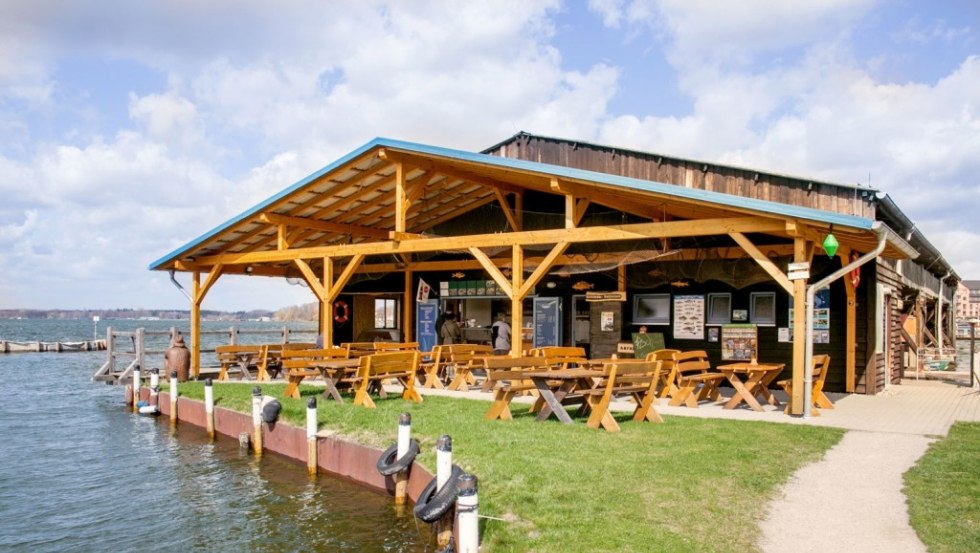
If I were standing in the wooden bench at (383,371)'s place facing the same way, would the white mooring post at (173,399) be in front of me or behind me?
in front

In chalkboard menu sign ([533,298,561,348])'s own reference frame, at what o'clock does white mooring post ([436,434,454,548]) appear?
The white mooring post is roughly at 12 o'clock from the chalkboard menu sign.

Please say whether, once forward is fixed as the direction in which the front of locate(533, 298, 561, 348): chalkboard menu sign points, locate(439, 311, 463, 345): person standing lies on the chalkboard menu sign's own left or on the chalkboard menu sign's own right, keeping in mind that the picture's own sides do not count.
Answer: on the chalkboard menu sign's own right

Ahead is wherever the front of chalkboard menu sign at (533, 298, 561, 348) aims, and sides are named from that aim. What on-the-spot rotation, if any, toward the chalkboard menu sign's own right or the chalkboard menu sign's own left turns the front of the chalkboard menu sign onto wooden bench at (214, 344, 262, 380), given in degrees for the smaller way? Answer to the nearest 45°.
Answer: approximately 90° to the chalkboard menu sign's own right

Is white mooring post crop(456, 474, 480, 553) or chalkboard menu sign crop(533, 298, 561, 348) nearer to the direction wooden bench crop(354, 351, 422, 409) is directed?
the chalkboard menu sign

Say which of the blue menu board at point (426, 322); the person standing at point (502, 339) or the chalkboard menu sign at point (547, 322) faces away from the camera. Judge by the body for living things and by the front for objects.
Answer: the person standing

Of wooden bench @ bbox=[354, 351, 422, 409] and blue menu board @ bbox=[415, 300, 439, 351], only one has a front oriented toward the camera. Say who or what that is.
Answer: the blue menu board

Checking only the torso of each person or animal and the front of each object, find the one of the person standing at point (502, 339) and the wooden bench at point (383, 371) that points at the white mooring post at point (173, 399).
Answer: the wooden bench

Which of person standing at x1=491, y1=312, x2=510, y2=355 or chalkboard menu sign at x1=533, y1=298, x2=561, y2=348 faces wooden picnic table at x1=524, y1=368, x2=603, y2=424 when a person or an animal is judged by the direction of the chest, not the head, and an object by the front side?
the chalkboard menu sign

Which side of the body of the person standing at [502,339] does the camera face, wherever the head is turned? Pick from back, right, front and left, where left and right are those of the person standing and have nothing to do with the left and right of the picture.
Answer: back

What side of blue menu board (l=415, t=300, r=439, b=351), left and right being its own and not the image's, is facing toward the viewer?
front

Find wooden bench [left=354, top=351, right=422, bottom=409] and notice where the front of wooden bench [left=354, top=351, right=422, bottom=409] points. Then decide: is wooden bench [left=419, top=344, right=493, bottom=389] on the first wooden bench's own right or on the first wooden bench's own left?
on the first wooden bench's own right

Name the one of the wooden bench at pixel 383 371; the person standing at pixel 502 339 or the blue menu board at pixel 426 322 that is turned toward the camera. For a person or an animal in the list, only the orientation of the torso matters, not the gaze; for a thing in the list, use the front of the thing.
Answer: the blue menu board

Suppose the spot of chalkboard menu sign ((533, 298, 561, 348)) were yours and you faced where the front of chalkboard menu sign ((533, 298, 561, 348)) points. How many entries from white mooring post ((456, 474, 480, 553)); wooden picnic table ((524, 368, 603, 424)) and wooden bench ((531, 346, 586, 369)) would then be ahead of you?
3

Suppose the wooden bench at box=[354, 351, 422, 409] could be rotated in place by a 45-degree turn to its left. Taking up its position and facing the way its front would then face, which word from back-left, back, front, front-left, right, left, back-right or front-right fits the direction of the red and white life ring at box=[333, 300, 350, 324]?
right

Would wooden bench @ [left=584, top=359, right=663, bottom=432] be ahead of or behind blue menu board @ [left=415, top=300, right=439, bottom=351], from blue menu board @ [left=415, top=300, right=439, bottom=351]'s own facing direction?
ahead

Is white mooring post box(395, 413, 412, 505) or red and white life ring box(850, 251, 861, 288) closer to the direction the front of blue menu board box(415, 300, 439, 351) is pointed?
the white mooring post

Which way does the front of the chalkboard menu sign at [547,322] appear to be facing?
toward the camera
